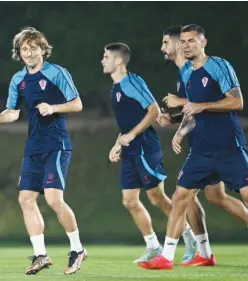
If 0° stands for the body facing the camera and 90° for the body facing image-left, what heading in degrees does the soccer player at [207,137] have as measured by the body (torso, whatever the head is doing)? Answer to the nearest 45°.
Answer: approximately 45°

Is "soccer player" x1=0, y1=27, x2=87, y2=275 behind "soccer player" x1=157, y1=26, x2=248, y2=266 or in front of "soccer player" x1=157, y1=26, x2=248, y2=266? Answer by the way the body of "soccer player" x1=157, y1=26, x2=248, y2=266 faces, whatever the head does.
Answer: in front

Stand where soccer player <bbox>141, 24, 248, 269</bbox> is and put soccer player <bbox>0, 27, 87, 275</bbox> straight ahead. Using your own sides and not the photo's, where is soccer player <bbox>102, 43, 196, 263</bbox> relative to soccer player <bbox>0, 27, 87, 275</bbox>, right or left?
right

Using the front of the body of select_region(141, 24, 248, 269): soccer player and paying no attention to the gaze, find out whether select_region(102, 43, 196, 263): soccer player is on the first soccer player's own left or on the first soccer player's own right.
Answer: on the first soccer player's own right
